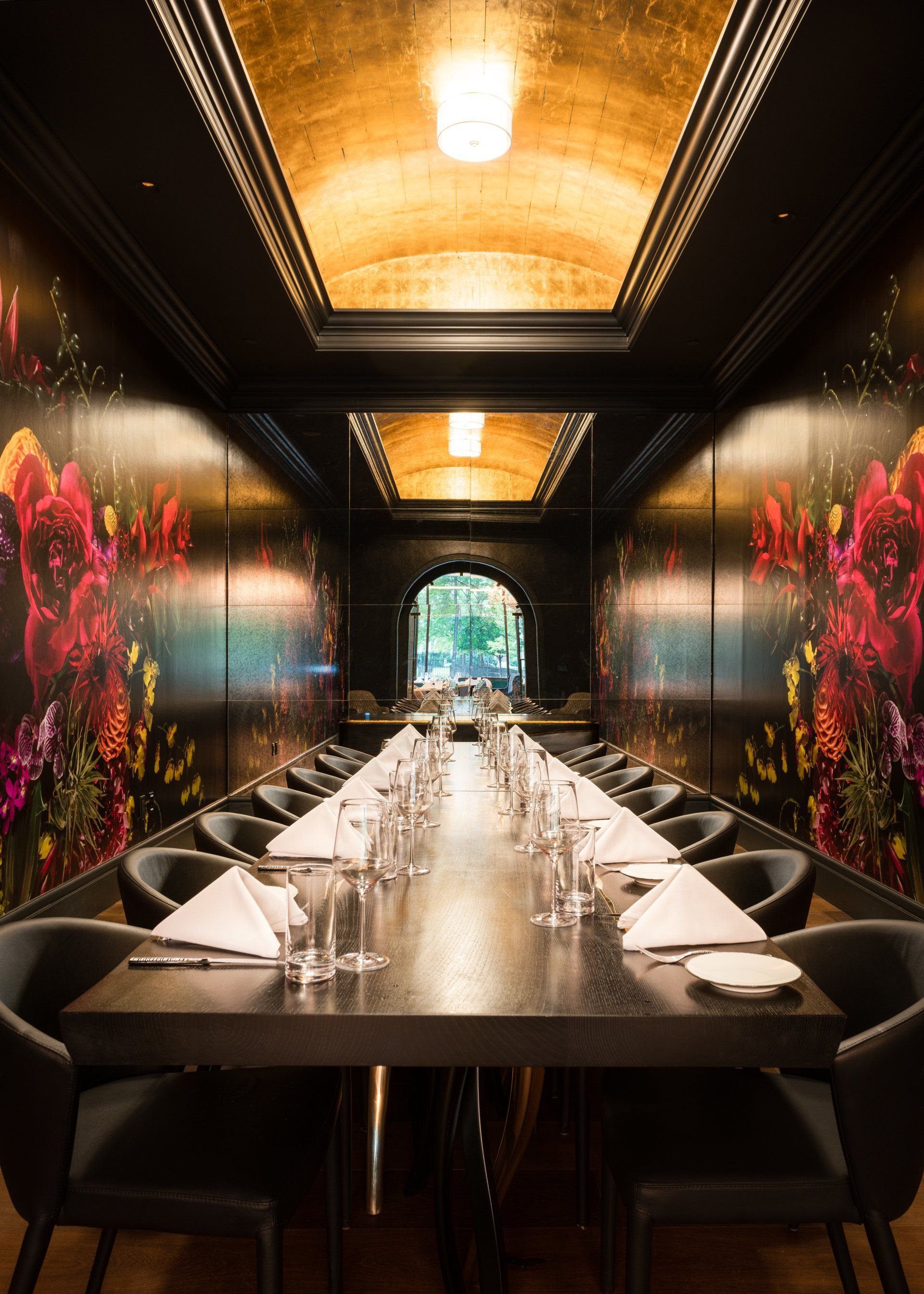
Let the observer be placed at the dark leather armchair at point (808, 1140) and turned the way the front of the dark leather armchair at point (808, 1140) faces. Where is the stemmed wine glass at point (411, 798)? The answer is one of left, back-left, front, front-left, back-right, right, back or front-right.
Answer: front-right

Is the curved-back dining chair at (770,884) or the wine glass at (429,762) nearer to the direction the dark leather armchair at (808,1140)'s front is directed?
the wine glass

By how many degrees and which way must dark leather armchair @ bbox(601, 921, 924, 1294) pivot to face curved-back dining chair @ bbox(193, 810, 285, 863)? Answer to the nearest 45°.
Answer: approximately 45° to its right

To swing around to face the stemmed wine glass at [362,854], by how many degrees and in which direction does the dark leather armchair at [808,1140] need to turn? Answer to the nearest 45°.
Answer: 0° — it already faces it

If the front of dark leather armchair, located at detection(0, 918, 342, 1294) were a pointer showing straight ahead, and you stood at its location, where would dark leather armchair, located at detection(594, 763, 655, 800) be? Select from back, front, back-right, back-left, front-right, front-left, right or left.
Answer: front-left

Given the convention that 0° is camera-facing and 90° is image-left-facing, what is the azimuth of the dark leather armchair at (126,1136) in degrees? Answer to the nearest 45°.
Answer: approximately 270°

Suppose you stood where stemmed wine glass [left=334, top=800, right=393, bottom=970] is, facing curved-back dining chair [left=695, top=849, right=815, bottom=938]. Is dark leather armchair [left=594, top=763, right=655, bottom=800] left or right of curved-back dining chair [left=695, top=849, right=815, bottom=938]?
left

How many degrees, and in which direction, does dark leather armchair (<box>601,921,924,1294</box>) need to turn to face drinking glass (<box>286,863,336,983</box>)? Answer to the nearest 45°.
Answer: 0° — it already faces it

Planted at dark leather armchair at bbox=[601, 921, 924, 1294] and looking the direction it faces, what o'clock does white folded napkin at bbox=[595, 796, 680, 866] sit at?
The white folded napkin is roughly at 2 o'clock from the dark leather armchair.

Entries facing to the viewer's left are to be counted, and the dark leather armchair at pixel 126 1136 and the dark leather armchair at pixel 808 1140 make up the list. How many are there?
1

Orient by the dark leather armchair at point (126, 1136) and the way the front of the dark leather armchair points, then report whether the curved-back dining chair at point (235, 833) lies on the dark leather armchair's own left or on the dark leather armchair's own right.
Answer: on the dark leather armchair's own left

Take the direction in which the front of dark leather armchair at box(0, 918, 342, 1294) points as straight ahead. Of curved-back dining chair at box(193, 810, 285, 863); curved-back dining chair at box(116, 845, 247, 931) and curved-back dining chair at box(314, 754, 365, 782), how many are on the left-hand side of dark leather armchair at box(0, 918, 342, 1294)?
3

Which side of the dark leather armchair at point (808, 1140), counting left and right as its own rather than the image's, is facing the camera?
left

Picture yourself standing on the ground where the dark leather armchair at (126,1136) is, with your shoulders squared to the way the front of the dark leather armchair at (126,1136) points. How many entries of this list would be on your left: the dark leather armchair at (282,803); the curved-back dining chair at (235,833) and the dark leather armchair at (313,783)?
3

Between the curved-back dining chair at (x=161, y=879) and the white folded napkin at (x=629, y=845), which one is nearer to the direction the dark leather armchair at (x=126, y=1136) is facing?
the white folded napkin
